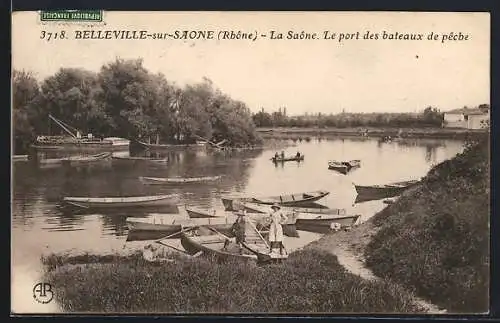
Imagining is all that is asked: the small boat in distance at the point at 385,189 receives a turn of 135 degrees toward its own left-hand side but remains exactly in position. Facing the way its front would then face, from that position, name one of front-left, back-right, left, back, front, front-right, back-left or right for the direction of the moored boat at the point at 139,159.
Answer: back

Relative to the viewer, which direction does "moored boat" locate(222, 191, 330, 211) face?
to the viewer's right

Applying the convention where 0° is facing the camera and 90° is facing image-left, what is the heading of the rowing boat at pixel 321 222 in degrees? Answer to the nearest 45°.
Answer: approximately 270°

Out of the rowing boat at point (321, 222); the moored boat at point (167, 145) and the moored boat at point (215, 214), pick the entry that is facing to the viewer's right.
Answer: the rowing boat

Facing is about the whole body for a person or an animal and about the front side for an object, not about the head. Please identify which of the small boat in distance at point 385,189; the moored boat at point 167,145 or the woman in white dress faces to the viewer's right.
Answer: the small boat in distance

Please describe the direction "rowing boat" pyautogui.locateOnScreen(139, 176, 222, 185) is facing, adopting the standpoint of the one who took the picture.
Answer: facing to the right of the viewer

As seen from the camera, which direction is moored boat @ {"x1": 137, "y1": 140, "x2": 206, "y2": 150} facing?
to the viewer's left

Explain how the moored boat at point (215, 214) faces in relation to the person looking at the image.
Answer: facing to the left of the viewer
